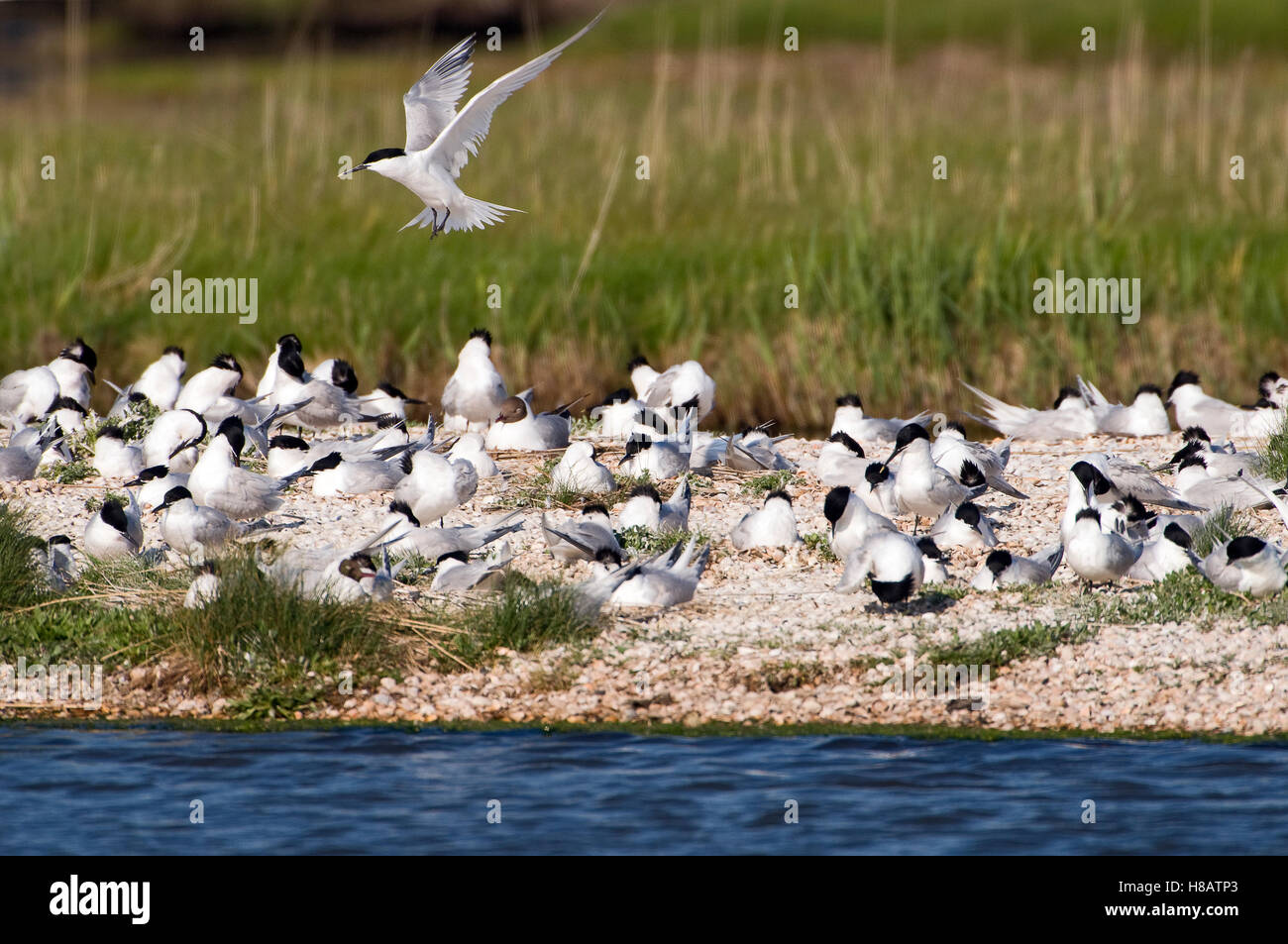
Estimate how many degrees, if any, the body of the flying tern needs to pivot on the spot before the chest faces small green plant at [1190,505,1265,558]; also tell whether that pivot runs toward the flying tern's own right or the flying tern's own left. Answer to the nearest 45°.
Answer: approximately 180°

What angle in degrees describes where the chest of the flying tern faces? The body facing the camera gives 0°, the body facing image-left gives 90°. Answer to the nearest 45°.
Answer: approximately 90°

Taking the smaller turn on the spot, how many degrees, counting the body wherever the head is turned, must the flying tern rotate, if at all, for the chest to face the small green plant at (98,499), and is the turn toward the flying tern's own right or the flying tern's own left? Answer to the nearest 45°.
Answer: approximately 45° to the flying tern's own right

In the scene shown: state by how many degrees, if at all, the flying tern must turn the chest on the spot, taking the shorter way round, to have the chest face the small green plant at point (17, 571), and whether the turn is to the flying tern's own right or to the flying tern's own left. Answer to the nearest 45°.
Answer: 0° — it already faces it
